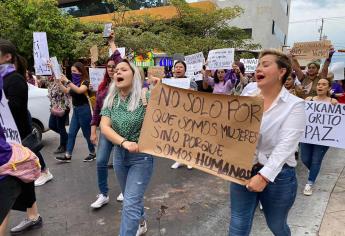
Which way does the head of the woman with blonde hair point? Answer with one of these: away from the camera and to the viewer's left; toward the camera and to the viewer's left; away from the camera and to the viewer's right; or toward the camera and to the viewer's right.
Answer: toward the camera and to the viewer's left

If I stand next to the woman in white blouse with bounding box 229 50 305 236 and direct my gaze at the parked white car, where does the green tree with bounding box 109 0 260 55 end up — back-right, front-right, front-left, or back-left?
front-right

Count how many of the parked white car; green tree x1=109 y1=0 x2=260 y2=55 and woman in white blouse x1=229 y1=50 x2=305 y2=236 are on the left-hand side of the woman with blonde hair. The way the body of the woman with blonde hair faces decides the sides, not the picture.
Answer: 1

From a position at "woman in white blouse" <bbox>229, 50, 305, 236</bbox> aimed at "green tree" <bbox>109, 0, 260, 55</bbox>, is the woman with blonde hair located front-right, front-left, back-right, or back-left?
front-left

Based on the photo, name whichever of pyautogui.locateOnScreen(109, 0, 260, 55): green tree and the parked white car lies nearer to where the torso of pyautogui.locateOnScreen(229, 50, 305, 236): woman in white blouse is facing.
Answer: the parked white car

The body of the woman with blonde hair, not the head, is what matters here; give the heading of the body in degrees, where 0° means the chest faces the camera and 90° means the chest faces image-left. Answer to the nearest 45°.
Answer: approximately 45°

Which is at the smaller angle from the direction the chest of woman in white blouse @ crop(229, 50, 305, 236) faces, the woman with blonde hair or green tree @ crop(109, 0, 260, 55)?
the woman with blonde hair

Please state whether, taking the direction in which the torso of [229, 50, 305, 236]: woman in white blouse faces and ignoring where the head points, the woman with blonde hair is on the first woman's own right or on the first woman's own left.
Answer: on the first woman's own right

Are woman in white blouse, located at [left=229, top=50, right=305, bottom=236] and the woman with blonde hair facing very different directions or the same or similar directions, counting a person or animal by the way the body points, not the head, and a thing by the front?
same or similar directions

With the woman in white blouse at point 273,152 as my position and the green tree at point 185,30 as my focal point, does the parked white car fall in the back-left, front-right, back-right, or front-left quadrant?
front-left

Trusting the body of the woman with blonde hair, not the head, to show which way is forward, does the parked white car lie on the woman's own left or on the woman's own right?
on the woman's own right

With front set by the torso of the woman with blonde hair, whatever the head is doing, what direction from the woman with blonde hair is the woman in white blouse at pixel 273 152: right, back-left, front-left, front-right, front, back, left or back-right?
left

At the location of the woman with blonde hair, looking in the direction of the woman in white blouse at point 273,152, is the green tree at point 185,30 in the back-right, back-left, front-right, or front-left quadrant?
back-left

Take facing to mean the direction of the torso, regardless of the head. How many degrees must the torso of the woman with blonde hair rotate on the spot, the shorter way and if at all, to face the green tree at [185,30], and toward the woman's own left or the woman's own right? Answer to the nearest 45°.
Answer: approximately 135° to the woman's own right
